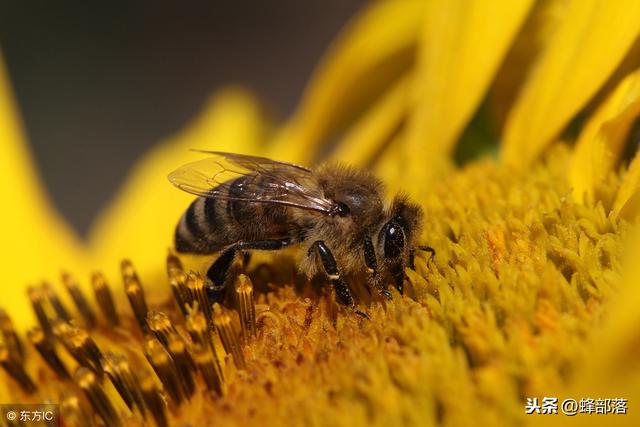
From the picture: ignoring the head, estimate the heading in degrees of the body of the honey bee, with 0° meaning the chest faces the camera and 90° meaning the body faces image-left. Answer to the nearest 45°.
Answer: approximately 270°
